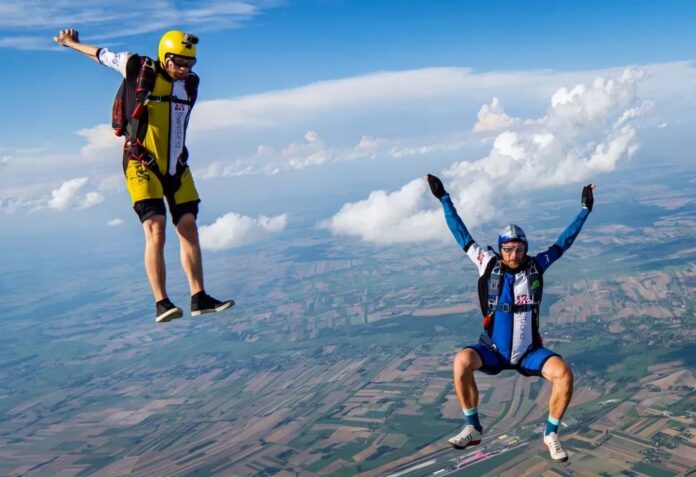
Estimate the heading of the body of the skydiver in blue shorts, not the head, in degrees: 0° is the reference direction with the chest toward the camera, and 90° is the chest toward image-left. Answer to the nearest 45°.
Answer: approximately 0°
